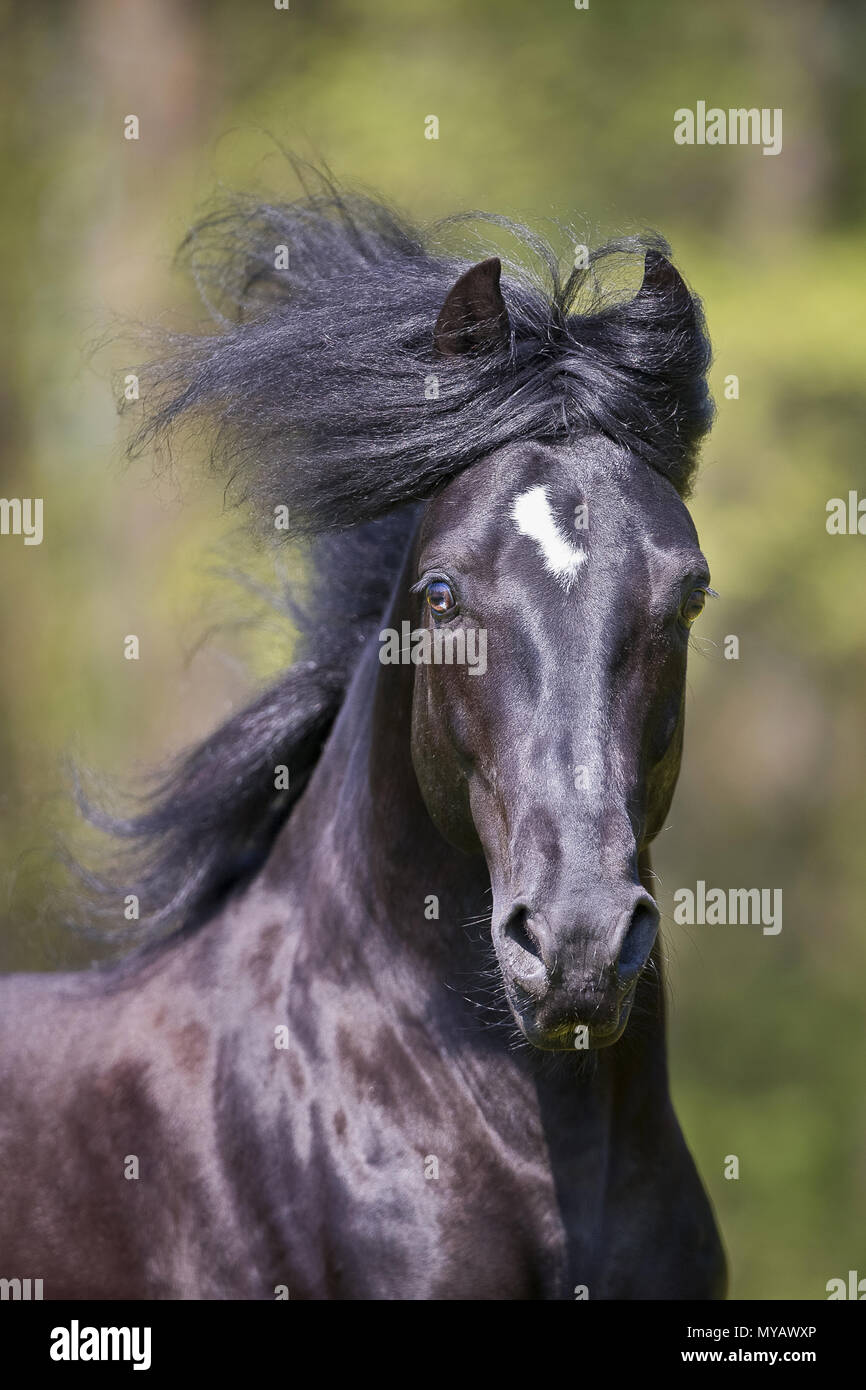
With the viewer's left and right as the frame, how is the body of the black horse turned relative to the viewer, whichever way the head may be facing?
facing the viewer and to the right of the viewer
